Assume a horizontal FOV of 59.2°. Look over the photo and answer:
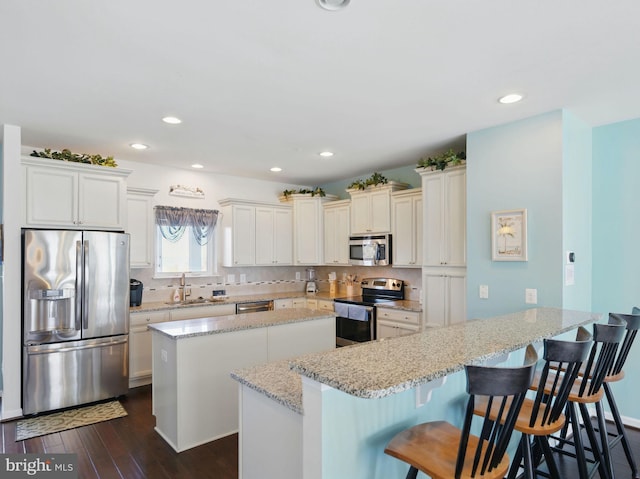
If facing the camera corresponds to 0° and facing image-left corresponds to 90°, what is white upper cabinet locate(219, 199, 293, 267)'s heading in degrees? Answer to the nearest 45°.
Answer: approximately 315°

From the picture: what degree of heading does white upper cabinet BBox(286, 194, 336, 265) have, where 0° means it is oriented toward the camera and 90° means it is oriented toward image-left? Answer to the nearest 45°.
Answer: approximately 0°

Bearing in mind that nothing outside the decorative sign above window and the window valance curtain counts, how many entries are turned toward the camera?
2

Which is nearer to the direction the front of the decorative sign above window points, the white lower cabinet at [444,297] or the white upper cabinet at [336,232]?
the white lower cabinet

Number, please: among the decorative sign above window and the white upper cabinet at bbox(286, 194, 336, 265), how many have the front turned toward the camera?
2

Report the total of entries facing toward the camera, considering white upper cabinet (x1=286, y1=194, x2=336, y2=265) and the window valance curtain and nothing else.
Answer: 2

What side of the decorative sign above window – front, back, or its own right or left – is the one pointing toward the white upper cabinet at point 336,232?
left

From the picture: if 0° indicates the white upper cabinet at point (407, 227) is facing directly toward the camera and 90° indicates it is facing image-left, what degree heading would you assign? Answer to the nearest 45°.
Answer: approximately 45°

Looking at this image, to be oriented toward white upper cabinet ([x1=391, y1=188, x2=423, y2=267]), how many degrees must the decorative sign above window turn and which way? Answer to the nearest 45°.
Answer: approximately 45° to its left

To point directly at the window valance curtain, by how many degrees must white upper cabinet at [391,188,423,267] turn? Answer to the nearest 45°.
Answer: approximately 45° to its right

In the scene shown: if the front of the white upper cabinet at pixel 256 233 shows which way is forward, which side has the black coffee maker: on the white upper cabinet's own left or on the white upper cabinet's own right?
on the white upper cabinet's own right
